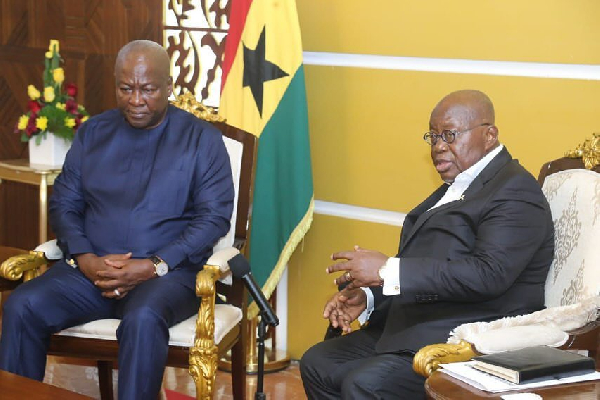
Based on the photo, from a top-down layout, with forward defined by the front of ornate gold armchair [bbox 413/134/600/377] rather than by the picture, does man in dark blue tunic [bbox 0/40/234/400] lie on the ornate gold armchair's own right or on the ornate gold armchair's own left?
on the ornate gold armchair's own right

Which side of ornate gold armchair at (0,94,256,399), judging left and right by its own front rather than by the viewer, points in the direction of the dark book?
left

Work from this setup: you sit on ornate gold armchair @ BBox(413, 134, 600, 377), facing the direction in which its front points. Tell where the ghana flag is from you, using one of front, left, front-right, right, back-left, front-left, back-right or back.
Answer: right

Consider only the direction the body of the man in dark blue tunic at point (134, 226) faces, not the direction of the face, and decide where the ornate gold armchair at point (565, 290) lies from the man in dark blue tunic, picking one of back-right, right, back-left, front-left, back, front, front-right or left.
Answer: left

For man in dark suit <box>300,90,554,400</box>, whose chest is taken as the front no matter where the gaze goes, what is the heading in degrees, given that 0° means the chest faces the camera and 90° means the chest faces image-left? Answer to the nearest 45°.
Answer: approximately 45°

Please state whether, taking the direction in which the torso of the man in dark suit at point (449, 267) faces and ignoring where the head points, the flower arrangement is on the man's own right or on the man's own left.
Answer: on the man's own right

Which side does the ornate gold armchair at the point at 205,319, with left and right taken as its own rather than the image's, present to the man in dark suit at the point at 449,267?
left

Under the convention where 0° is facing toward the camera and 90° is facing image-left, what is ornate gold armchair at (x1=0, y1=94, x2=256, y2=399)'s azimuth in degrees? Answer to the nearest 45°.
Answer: approximately 45°

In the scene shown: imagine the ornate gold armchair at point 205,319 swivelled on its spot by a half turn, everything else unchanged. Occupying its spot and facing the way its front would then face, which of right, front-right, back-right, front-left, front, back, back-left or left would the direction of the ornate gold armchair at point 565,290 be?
right

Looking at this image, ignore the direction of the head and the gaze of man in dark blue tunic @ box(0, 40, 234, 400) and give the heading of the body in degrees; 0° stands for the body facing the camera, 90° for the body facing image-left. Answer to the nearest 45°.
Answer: approximately 45°

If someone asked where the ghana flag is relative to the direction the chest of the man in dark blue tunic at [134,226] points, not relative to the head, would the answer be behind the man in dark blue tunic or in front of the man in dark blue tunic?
behind

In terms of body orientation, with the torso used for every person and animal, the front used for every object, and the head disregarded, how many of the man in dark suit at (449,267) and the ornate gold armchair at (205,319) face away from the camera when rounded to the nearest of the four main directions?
0

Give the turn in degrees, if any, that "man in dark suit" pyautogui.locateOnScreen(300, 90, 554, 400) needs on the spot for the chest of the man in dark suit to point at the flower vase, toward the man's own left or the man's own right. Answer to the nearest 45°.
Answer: approximately 90° to the man's own right

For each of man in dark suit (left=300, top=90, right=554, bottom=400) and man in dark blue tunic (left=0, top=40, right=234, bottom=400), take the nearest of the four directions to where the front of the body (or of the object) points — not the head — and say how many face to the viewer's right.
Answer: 0
